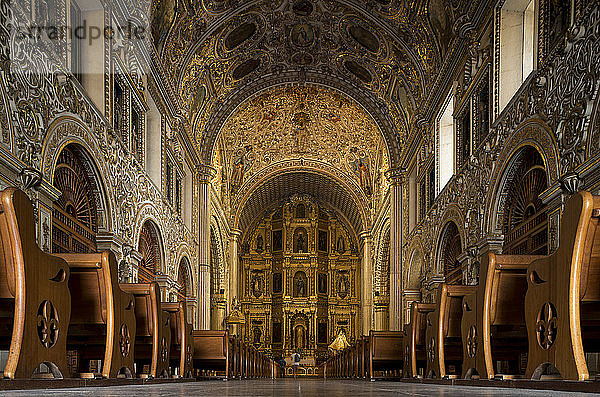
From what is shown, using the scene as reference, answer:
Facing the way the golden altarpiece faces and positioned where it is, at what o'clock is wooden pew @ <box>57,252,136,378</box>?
The wooden pew is roughly at 12 o'clock from the golden altarpiece.

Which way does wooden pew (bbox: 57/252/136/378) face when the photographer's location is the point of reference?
facing away from the viewer and to the right of the viewer

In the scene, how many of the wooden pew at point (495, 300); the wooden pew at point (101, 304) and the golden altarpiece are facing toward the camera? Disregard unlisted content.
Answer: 1

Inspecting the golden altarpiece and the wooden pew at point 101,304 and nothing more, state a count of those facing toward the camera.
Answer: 1

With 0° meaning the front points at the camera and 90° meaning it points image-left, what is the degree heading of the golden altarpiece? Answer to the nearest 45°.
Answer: approximately 0°

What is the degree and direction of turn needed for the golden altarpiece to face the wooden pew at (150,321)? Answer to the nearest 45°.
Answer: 0° — it already faces it

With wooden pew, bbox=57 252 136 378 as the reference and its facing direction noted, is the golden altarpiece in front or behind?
in front

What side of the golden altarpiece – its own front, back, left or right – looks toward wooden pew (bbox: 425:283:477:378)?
front

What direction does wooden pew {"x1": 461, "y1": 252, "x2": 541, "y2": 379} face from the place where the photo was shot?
facing away from the viewer and to the left of the viewer

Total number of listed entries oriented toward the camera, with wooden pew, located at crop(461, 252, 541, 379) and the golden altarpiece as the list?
1

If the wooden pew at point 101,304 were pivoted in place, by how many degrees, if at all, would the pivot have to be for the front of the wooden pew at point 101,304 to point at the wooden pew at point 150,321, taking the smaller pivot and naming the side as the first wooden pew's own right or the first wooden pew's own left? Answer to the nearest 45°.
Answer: approximately 45° to the first wooden pew's own left
